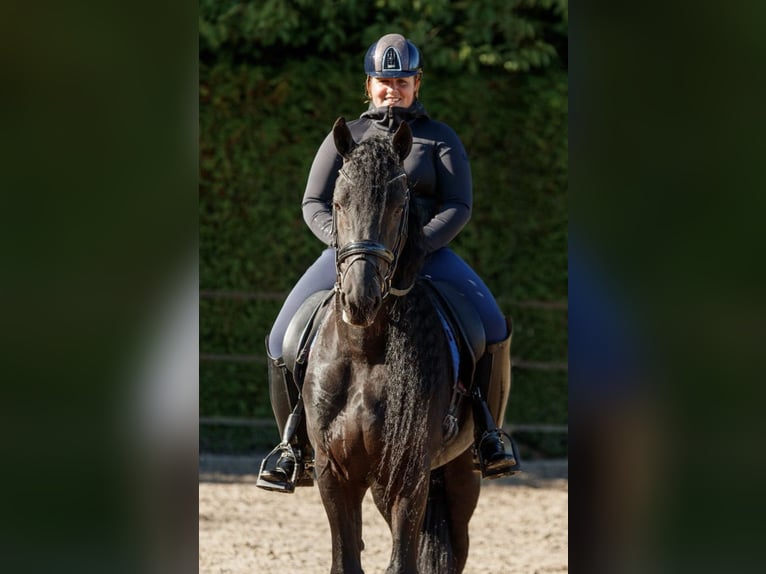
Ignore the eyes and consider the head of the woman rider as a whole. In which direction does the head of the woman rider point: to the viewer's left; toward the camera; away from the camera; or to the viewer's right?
toward the camera

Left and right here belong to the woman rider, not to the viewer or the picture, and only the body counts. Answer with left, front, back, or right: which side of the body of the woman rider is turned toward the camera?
front
